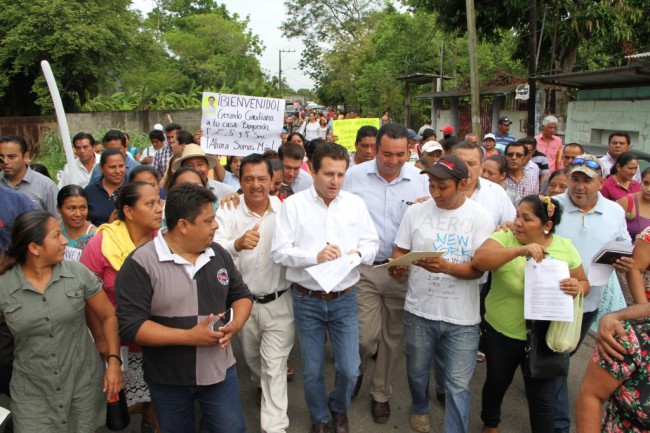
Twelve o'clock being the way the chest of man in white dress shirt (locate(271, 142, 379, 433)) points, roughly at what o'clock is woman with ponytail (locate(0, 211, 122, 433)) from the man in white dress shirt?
The woman with ponytail is roughly at 2 o'clock from the man in white dress shirt.

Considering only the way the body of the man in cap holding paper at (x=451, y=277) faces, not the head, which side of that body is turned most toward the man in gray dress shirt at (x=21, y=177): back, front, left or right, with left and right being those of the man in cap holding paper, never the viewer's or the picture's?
right

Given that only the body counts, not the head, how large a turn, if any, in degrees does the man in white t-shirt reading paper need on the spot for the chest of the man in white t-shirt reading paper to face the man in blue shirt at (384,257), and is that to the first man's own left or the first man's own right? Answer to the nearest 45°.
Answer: approximately 135° to the first man's own right

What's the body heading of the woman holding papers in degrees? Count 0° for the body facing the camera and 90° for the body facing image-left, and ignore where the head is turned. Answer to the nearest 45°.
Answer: approximately 0°

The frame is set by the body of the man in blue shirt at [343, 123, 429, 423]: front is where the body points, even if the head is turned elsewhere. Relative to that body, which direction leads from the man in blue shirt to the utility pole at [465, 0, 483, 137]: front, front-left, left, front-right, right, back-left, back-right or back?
back
